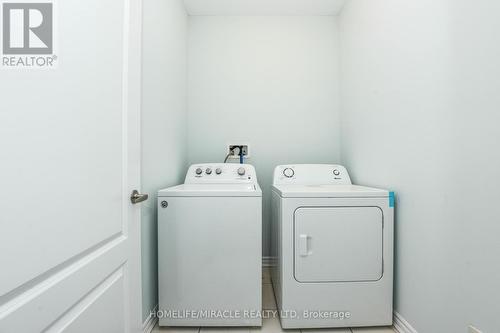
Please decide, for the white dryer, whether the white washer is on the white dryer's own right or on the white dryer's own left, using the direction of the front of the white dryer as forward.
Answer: on the white dryer's own right

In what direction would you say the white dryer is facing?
toward the camera

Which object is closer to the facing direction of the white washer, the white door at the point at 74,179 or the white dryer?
the white door

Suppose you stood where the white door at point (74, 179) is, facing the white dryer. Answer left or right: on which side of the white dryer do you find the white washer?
left

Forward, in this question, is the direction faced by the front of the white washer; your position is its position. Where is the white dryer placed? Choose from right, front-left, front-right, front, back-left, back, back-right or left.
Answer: left

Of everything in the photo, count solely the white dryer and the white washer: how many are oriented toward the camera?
2

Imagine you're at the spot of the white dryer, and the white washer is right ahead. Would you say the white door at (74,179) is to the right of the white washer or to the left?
left

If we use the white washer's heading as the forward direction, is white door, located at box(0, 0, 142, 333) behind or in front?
in front
